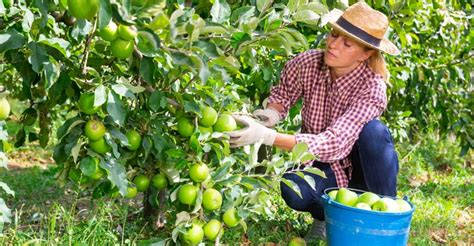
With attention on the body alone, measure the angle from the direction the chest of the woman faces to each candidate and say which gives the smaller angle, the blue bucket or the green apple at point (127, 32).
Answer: the green apple

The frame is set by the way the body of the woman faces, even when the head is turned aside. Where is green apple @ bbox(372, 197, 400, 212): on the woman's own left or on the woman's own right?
on the woman's own left

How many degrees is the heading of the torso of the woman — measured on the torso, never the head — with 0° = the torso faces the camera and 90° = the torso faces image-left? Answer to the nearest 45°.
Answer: approximately 45°

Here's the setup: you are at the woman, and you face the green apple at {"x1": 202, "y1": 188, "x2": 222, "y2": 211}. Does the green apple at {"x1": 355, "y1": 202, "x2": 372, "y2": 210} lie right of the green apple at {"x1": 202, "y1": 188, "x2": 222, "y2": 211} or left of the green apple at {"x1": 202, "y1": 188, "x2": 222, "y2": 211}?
left

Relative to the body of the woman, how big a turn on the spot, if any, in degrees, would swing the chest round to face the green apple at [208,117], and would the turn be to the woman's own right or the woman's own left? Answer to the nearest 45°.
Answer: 0° — they already face it

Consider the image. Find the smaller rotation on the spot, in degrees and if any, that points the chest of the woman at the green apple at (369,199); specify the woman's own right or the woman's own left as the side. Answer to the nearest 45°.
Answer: approximately 45° to the woman's own left

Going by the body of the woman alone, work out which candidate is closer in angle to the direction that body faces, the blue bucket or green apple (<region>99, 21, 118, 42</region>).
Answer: the green apple

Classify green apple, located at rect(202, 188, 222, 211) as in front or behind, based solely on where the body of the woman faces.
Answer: in front

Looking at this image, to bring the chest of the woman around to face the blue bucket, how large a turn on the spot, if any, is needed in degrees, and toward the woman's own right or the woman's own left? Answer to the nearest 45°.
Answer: approximately 45° to the woman's own left

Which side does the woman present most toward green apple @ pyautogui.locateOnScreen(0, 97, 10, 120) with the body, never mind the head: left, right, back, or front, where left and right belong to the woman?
front

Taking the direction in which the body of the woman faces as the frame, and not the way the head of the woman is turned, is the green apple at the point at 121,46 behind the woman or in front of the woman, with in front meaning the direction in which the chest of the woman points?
in front

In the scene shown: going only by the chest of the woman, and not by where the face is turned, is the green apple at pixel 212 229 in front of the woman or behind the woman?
in front

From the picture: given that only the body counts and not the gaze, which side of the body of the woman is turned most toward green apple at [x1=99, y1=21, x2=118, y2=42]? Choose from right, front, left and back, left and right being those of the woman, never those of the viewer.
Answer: front
